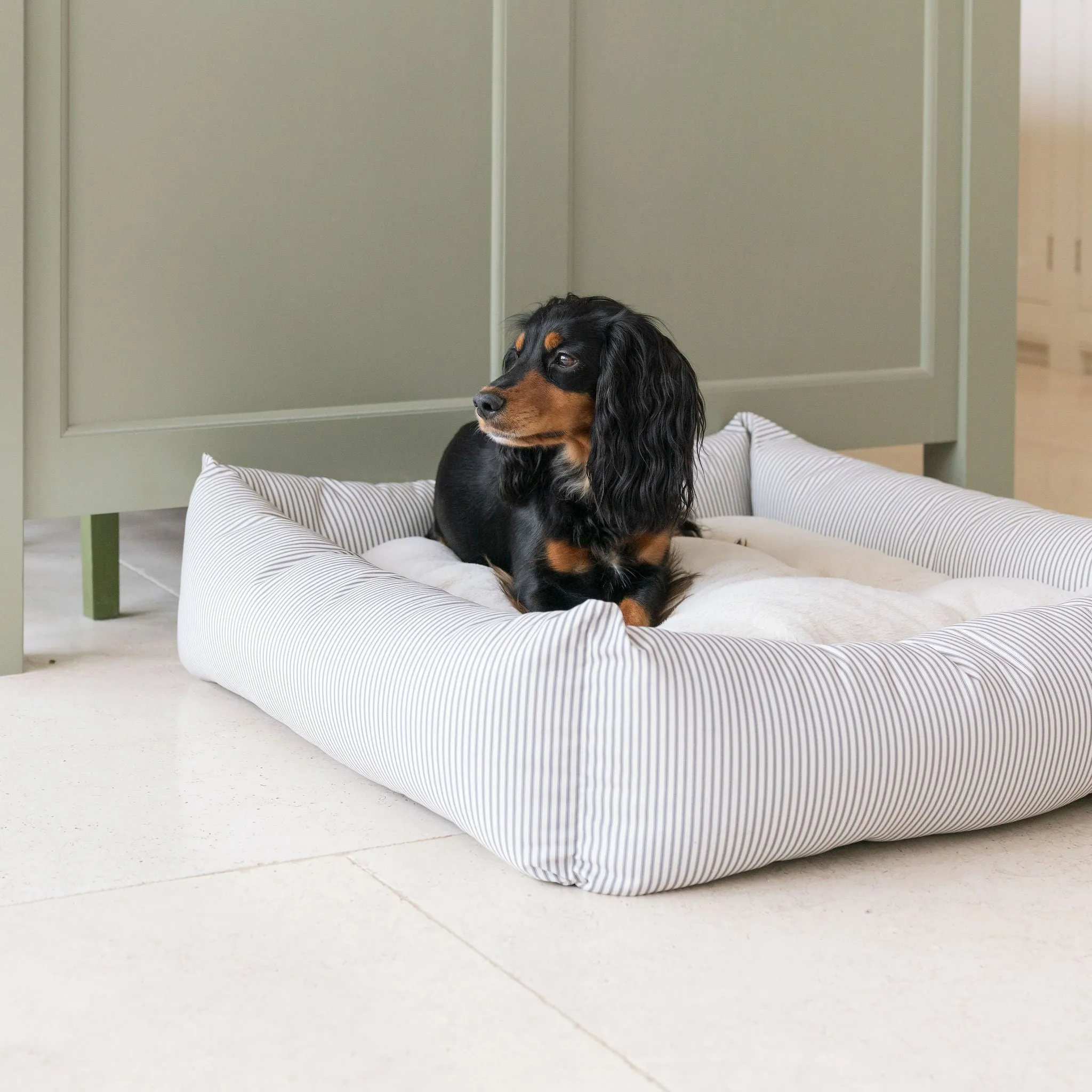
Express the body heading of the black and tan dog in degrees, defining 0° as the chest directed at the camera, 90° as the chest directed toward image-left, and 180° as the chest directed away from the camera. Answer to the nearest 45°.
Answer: approximately 315°
